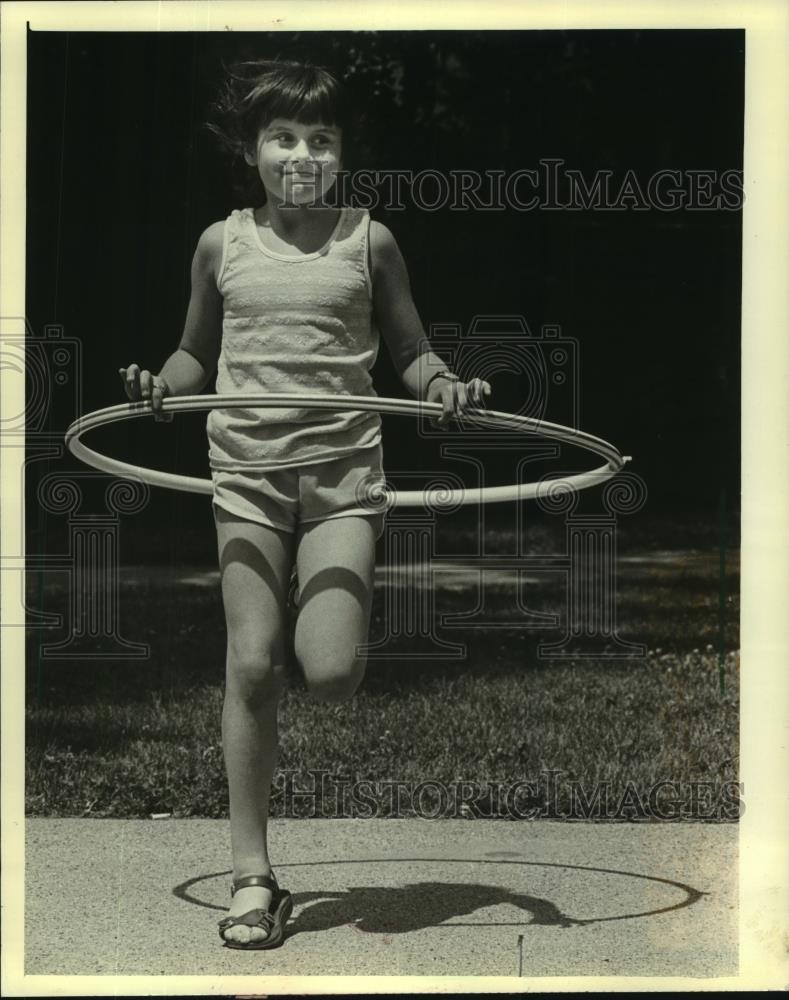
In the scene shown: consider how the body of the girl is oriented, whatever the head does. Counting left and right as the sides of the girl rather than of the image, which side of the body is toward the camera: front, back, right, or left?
front
